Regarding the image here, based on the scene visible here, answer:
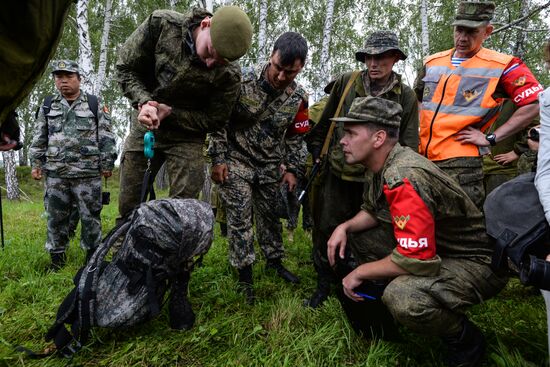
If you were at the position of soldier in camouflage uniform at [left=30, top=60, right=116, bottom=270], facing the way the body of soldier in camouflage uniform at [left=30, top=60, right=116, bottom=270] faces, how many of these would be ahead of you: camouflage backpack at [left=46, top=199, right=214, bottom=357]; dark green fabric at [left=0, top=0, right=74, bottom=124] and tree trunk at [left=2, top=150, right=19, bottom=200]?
2

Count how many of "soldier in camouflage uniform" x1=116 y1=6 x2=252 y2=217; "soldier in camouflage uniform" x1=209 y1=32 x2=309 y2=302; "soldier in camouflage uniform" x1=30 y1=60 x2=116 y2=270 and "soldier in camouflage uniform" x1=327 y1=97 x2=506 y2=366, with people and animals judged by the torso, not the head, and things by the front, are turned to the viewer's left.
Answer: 1

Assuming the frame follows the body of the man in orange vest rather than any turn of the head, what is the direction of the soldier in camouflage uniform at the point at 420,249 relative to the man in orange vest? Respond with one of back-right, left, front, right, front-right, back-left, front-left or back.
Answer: front-left

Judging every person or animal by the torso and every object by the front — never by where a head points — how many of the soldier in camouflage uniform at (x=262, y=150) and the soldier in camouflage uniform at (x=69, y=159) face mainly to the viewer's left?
0

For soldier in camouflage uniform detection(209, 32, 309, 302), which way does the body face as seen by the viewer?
toward the camera

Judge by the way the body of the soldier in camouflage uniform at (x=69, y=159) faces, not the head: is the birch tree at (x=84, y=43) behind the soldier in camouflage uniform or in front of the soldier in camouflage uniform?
behind

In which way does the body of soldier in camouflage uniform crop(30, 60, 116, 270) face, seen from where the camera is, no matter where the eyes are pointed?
toward the camera

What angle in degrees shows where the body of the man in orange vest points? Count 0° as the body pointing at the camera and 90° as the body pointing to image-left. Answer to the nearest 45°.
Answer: approximately 45°

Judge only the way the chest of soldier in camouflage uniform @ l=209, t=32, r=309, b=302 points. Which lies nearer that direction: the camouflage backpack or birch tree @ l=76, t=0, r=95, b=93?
the camouflage backpack

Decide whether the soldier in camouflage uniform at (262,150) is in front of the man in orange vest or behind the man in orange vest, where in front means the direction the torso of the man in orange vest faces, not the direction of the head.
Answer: in front

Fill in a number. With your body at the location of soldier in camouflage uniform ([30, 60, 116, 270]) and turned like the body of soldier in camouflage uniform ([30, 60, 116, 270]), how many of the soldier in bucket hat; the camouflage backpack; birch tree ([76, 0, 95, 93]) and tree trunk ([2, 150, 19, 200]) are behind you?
2

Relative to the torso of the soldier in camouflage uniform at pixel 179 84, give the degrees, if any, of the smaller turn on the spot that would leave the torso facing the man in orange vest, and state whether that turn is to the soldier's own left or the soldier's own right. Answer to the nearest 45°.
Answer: approximately 90° to the soldier's own left

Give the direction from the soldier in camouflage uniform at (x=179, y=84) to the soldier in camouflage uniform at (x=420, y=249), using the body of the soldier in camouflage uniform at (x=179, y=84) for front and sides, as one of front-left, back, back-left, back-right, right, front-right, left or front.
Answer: front-left
